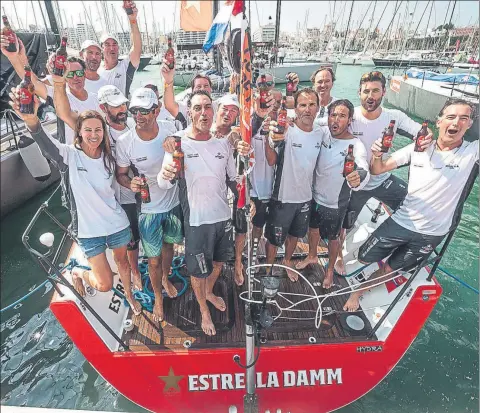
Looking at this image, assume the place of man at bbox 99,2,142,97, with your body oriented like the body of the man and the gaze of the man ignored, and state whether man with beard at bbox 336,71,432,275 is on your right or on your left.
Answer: on your left

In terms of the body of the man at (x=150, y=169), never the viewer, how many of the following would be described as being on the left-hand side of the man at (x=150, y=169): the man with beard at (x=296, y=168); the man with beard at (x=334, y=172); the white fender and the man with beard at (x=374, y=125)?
3

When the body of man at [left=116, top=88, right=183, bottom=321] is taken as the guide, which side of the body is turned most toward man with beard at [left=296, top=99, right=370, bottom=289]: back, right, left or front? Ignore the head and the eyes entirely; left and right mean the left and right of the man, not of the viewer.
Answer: left

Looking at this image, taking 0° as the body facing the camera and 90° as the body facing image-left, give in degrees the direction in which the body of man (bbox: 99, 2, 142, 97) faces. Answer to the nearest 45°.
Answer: approximately 0°

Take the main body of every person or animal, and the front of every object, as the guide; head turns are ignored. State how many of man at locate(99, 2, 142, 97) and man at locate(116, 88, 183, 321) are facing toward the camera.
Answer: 2

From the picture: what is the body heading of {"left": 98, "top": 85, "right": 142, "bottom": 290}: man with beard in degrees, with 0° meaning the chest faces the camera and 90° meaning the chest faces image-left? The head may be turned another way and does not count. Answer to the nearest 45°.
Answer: approximately 315°

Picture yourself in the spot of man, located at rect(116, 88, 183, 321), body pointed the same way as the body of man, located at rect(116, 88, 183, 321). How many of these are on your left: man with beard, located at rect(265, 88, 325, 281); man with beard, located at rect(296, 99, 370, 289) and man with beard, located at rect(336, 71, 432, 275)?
3
